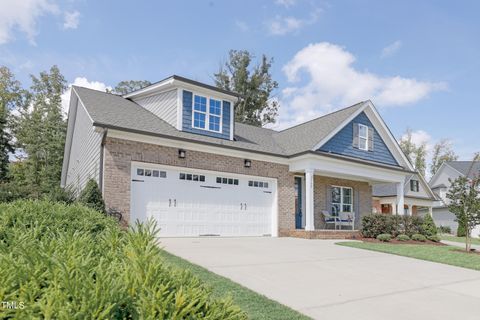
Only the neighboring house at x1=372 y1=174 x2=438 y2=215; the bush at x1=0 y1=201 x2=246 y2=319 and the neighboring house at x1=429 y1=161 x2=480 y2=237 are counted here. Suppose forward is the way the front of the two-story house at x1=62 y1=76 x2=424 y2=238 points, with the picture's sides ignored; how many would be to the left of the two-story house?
2

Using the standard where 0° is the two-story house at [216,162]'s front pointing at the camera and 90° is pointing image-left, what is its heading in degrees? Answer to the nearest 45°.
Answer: approximately 315°

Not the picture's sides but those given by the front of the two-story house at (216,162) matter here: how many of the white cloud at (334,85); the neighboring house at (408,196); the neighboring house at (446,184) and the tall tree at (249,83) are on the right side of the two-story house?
0

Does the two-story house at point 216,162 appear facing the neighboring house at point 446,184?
no

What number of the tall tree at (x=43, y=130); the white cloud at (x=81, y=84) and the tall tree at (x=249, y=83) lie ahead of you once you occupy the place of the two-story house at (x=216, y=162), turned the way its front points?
0

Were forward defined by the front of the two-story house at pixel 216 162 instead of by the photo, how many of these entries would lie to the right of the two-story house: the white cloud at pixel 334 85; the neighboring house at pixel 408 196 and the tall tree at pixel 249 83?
0

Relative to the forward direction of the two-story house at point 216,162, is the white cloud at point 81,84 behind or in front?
behind

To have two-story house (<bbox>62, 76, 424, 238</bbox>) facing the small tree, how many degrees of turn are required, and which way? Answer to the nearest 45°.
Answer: approximately 45° to its left

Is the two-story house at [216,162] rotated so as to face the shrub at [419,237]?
no

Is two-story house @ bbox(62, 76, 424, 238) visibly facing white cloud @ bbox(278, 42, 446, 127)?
no
